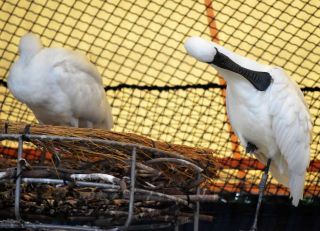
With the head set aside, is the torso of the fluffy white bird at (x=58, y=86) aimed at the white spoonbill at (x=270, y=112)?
no

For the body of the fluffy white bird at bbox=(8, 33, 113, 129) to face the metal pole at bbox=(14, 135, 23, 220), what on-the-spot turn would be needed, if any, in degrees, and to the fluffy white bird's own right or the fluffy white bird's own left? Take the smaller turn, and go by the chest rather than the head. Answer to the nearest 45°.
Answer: approximately 90° to the fluffy white bird's own left

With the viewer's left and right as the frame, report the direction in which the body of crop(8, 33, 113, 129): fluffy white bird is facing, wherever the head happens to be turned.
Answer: facing to the left of the viewer
